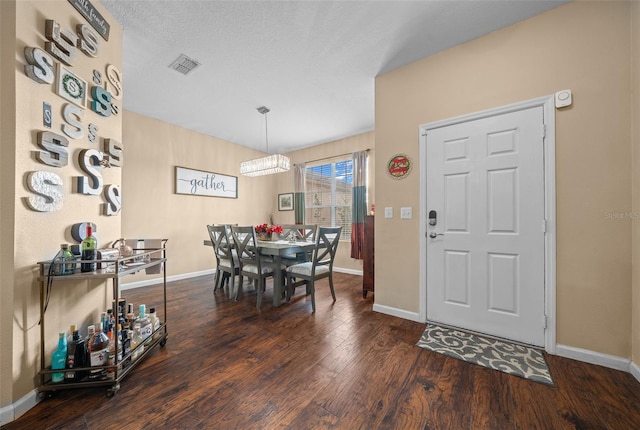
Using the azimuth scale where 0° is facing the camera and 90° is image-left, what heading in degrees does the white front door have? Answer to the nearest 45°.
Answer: approximately 45°

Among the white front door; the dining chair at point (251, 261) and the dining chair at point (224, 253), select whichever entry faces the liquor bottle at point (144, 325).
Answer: the white front door

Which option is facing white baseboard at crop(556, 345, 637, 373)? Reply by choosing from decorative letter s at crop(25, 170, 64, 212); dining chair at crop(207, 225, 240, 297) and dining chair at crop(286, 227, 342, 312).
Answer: the decorative letter s

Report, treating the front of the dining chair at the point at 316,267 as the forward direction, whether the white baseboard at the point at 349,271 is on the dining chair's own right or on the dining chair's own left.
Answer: on the dining chair's own right

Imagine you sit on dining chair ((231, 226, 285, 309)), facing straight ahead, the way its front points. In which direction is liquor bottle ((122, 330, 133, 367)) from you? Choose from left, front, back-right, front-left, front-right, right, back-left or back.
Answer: back

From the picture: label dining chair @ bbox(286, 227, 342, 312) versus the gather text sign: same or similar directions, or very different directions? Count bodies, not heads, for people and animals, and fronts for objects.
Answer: very different directions

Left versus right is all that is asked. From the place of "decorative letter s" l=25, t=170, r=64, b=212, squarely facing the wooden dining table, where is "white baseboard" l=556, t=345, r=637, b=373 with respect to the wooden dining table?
right

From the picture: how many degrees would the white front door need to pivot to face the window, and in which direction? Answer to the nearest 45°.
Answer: approximately 90° to its right

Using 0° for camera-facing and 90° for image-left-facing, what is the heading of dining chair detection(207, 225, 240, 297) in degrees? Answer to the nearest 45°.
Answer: approximately 225°
